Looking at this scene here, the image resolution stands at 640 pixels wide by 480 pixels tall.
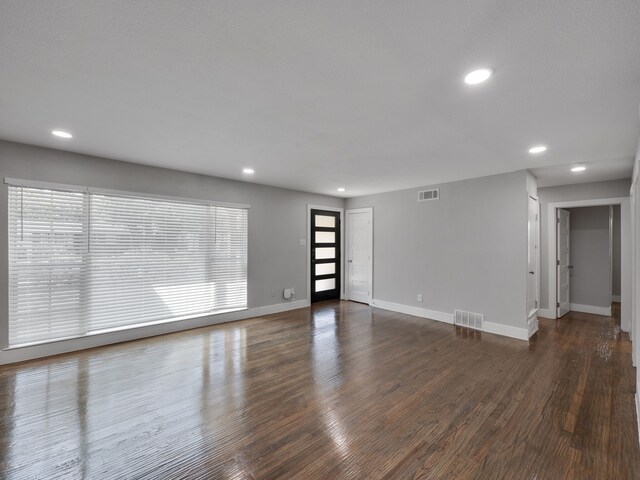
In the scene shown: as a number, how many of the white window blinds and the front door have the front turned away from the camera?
0

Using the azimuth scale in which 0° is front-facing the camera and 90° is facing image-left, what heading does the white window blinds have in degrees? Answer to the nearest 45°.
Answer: approximately 315°

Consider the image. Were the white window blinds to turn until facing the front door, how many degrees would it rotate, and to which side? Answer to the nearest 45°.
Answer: approximately 45° to its left
